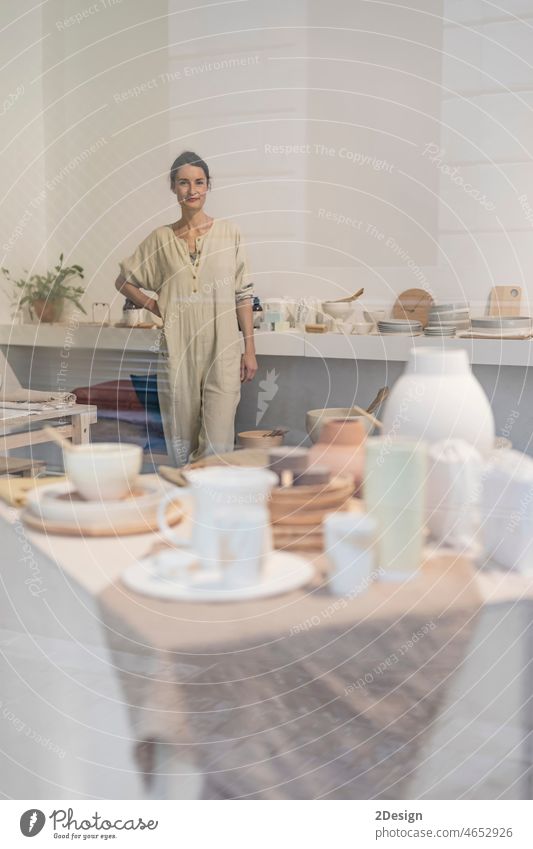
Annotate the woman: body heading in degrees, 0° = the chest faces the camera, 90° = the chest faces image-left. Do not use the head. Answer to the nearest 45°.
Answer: approximately 0°

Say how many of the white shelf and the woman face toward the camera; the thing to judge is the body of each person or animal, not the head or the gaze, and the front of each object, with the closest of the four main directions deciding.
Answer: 2

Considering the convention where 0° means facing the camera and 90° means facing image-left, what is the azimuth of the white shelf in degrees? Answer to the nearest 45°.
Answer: approximately 0°
